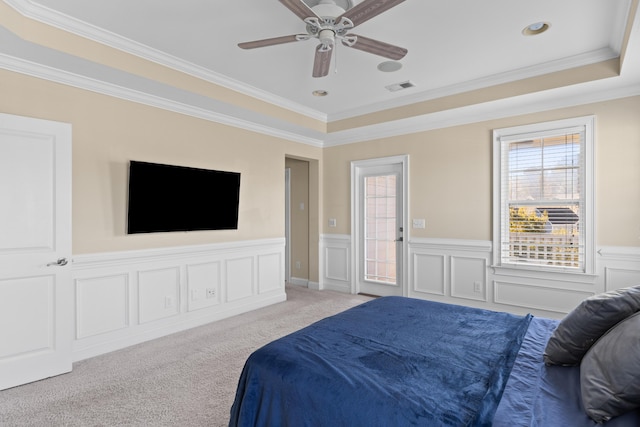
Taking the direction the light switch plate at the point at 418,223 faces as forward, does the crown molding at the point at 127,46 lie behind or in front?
in front

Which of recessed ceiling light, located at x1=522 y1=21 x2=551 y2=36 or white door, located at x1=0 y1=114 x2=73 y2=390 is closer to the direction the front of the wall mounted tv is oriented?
the recessed ceiling light

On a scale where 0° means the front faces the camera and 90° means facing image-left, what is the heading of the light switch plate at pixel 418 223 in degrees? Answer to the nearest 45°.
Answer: approximately 0°

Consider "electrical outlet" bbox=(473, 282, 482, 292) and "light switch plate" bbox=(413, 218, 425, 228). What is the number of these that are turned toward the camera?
2

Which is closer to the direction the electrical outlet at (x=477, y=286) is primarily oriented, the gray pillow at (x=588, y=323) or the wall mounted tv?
the gray pillow

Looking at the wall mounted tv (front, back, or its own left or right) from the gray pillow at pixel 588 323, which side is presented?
front

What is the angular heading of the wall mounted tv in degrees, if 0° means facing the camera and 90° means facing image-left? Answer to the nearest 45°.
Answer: approximately 315°

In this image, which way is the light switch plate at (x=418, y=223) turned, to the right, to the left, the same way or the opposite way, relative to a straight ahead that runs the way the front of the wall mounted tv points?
to the right

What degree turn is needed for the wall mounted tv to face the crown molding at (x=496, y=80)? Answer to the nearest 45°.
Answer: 0° — it already faces it

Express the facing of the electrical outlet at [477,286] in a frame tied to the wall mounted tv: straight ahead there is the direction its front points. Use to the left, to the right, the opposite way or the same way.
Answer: to the right

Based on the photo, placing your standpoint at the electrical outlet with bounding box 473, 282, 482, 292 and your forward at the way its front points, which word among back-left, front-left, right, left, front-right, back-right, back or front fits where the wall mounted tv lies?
front-right

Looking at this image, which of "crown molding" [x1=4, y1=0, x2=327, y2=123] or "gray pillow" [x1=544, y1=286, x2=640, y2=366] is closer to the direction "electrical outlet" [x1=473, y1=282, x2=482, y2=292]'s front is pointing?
the gray pillow
